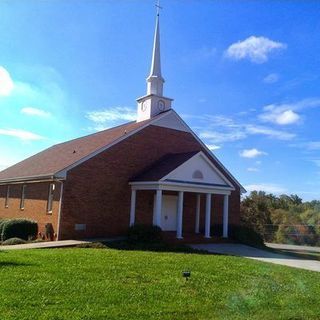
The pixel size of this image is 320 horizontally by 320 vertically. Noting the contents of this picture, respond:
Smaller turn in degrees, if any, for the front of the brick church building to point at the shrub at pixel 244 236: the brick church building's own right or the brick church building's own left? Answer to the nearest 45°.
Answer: approximately 45° to the brick church building's own left

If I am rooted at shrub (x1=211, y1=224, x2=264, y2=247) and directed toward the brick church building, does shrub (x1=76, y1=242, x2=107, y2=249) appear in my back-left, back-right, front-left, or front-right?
front-left

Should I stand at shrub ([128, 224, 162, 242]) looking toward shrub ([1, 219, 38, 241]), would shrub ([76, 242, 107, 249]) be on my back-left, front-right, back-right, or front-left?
front-left

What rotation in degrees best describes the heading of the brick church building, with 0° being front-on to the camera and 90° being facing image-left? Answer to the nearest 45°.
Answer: approximately 315°

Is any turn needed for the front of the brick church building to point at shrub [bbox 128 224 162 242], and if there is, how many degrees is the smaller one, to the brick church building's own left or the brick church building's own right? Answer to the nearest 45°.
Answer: approximately 45° to the brick church building's own right
